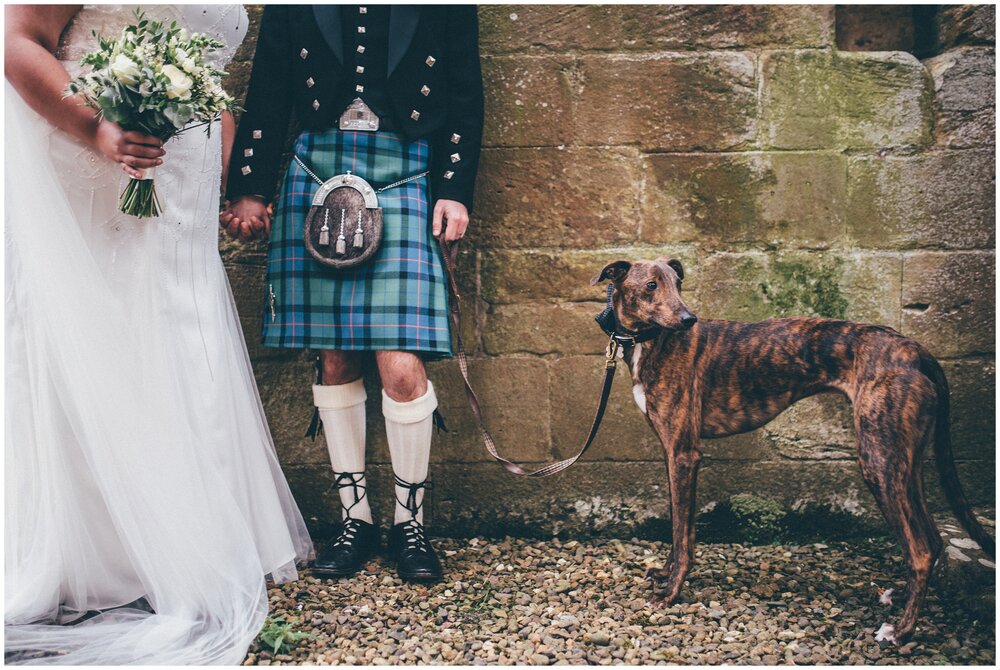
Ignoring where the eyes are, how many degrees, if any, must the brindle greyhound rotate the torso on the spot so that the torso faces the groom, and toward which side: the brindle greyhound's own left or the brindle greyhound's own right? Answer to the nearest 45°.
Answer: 0° — it already faces them

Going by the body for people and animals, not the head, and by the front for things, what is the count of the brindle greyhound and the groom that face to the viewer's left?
1

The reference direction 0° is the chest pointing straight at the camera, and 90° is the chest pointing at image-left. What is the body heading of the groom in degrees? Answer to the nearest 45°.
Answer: approximately 0°

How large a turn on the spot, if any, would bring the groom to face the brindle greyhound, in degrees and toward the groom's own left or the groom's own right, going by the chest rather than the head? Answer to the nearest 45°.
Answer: approximately 45° to the groom's own left

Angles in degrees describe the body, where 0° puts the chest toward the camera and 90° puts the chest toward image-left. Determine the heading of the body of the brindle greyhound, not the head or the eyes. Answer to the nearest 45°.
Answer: approximately 90°
